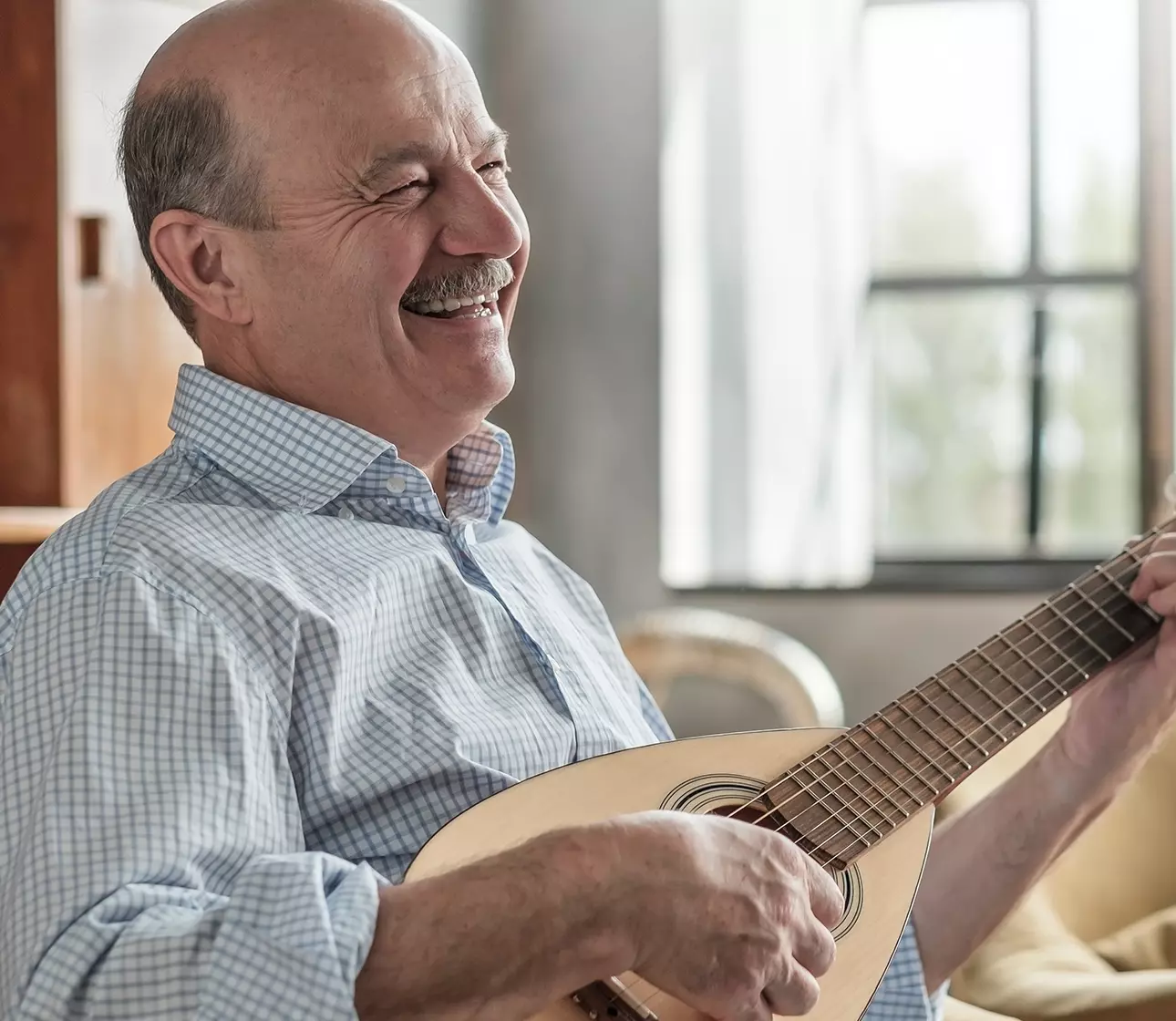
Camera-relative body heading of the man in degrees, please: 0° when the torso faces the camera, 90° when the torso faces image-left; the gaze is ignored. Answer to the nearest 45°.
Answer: approximately 315°

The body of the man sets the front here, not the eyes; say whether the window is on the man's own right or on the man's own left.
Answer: on the man's own left

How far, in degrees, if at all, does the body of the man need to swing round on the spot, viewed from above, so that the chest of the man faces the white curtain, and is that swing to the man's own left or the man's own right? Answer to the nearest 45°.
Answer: approximately 135° to the man's own left

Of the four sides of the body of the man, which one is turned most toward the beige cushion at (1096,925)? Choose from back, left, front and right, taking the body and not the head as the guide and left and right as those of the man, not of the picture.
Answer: left

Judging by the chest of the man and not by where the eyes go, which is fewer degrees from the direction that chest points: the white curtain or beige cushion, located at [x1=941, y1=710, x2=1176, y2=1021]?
the beige cushion

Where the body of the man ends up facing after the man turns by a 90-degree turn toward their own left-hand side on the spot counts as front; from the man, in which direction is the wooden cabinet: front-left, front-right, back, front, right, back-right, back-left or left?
left
